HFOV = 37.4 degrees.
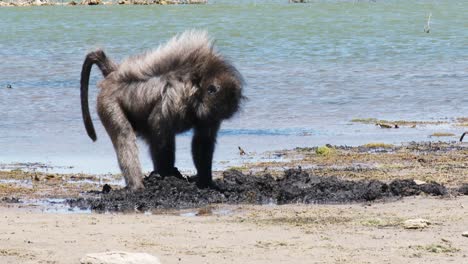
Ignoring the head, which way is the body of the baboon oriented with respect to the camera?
to the viewer's right

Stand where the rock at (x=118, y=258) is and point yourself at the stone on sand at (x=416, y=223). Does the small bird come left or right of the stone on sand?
left

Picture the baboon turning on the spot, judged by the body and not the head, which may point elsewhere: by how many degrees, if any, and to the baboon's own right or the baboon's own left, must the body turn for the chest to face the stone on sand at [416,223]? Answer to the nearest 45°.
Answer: approximately 45° to the baboon's own right
